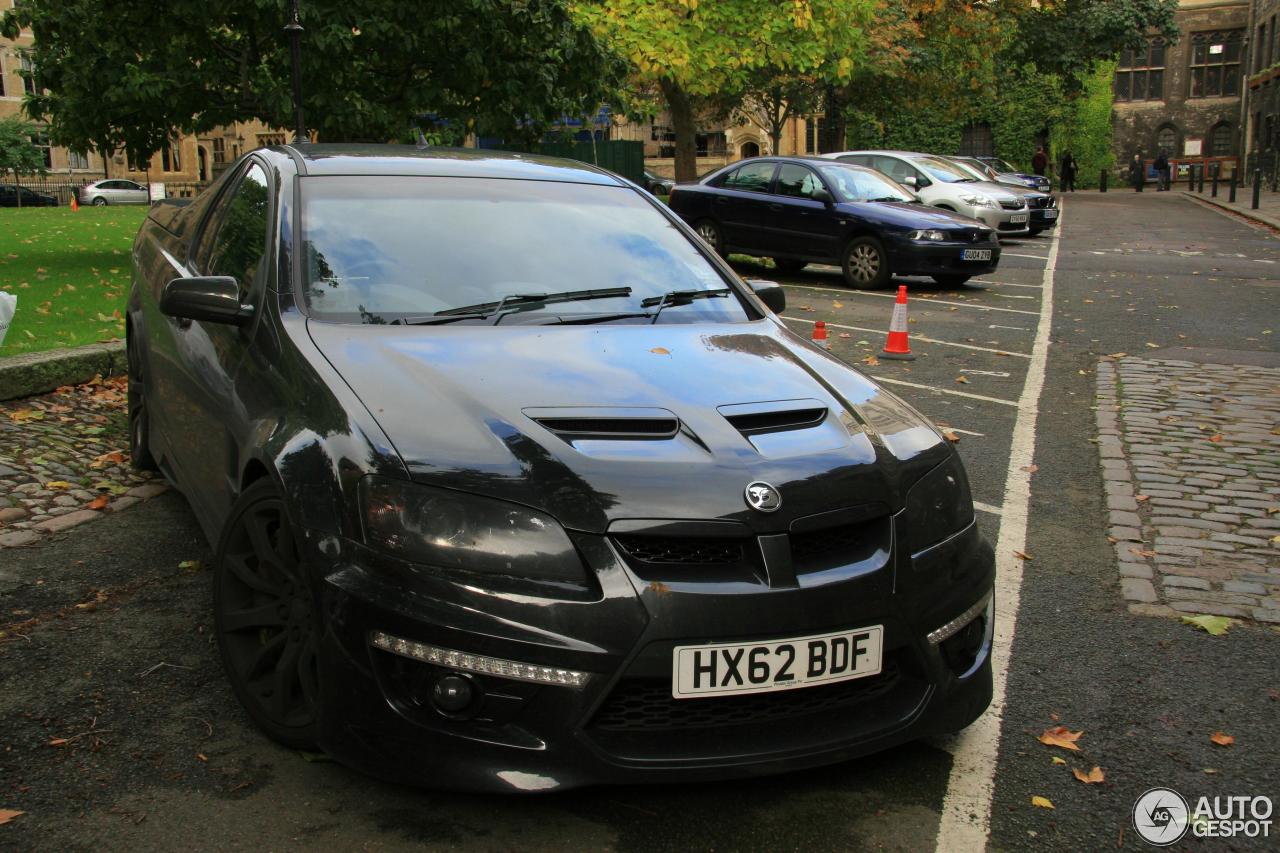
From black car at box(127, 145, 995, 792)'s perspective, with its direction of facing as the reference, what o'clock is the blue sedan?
The blue sedan is roughly at 8 o'clock from the black car.

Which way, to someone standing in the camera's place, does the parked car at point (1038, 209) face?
facing the viewer and to the right of the viewer

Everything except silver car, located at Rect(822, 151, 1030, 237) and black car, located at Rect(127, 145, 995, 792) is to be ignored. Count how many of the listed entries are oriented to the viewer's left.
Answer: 0

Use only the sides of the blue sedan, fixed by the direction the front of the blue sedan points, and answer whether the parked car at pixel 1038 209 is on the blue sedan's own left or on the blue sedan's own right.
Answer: on the blue sedan's own left

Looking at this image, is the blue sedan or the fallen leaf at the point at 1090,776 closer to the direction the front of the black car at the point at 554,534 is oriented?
the fallen leaf

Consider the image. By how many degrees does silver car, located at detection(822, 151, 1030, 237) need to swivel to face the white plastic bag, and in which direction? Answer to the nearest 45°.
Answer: approximately 45° to its right

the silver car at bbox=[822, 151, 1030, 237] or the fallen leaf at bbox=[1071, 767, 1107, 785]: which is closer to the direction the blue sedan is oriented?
the fallen leaf

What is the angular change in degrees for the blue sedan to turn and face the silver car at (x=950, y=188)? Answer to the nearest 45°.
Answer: approximately 135° to its left

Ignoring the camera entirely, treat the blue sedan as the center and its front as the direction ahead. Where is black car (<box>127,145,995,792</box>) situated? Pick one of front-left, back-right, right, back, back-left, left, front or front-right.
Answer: front-right

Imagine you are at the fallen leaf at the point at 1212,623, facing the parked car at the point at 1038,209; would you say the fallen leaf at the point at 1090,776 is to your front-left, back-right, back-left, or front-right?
back-left

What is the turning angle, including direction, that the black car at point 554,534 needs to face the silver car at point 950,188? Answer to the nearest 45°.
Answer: approximately 135° to its left
